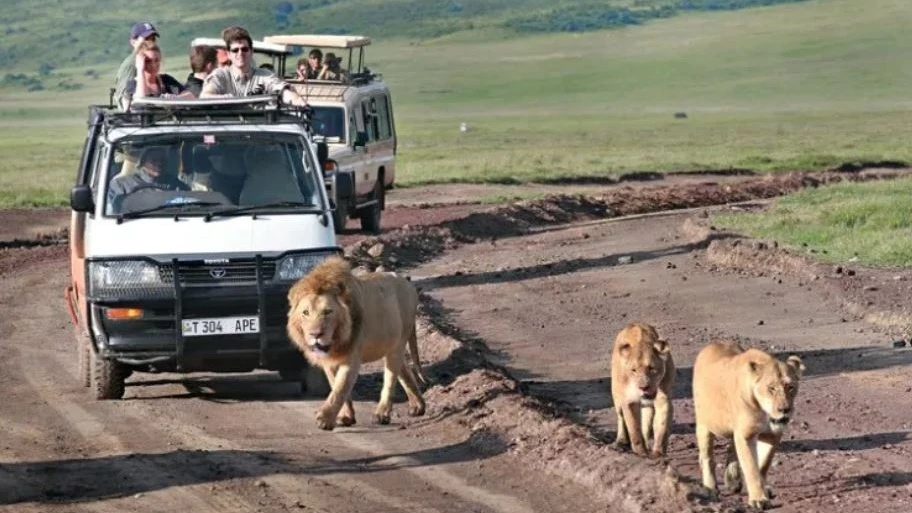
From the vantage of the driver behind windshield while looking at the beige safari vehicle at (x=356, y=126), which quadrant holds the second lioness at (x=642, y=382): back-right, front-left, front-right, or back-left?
back-right

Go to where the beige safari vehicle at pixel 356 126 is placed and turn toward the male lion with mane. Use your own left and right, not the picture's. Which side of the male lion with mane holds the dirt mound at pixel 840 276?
left

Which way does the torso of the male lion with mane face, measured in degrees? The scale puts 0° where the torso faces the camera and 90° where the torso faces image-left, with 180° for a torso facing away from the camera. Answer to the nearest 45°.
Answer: approximately 45°

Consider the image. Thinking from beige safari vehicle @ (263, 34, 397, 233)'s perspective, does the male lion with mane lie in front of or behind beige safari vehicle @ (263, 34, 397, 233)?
in front

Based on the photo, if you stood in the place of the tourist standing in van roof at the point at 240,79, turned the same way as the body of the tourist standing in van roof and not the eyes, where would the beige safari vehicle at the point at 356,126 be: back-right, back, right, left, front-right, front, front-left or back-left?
back

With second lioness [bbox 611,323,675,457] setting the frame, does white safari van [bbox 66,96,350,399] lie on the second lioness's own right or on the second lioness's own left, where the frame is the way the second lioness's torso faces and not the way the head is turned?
on the second lioness's own right

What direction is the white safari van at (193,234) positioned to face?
toward the camera

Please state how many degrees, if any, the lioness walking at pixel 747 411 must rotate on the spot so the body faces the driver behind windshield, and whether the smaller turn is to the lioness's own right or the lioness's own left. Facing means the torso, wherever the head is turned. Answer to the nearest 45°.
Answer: approximately 180°

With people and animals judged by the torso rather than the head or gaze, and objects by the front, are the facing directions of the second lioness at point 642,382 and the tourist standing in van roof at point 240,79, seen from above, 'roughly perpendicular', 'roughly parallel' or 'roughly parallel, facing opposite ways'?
roughly parallel

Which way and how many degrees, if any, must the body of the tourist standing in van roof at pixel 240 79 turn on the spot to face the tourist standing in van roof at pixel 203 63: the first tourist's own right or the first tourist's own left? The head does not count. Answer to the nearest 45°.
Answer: approximately 135° to the first tourist's own right

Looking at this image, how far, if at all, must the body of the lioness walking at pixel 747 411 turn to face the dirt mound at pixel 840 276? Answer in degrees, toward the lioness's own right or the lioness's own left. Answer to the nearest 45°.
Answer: approximately 135° to the lioness's own left

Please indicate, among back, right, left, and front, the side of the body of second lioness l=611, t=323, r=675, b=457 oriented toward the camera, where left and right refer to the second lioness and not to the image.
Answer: front
